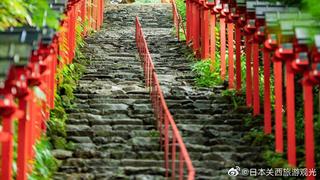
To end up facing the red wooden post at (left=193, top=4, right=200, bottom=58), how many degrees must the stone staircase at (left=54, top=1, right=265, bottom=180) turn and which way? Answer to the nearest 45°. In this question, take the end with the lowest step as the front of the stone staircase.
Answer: approximately 180°

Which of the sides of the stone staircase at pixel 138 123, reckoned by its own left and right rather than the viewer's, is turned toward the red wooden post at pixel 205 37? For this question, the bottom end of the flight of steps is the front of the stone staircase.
back

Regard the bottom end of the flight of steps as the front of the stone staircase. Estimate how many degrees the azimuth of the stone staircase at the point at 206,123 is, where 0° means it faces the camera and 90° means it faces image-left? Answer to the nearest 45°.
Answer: approximately 0°

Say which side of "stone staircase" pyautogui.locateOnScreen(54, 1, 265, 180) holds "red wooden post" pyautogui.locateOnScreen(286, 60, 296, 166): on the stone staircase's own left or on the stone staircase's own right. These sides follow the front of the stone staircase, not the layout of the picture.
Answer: on the stone staircase's own left

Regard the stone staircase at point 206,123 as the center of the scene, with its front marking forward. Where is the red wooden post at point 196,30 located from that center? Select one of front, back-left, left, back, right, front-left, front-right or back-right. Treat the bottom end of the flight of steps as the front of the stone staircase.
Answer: back

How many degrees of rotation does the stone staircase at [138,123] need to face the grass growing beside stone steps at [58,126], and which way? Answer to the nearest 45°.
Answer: approximately 90° to its right

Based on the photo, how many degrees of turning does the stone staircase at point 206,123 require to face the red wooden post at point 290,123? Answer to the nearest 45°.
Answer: approximately 45° to its left
